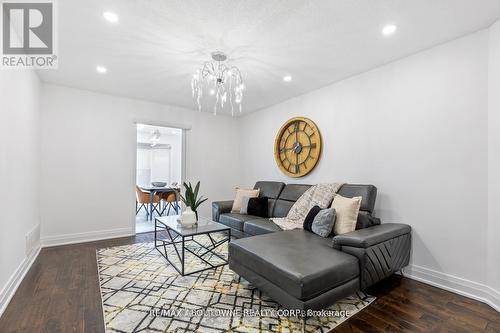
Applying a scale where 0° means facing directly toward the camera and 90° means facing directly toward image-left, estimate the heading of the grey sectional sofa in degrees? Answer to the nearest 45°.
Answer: approximately 45°

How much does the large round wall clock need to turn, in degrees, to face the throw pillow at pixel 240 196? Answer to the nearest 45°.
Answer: approximately 45° to its right

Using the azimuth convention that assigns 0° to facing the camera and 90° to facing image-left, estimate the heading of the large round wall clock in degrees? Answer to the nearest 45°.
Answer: approximately 45°

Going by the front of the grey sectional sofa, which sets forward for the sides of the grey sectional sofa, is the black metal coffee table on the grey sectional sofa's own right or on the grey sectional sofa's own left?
on the grey sectional sofa's own right

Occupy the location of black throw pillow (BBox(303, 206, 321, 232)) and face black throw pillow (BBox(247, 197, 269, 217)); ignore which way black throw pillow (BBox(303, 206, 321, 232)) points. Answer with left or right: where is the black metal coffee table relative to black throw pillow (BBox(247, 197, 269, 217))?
left

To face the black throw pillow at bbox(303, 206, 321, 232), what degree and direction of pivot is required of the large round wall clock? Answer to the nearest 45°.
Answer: approximately 45° to its left
